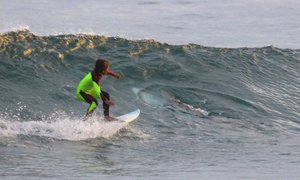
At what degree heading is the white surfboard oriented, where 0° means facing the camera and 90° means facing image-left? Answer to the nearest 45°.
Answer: approximately 270°
